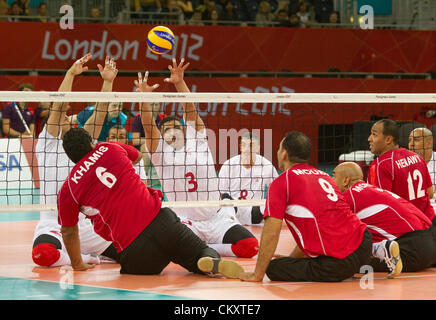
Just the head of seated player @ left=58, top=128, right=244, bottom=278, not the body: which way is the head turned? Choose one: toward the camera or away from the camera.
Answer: away from the camera

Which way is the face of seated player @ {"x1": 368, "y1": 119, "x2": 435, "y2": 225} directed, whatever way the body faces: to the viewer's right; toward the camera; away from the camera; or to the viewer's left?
to the viewer's left

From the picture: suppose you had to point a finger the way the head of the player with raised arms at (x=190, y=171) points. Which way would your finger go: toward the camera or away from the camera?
toward the camera

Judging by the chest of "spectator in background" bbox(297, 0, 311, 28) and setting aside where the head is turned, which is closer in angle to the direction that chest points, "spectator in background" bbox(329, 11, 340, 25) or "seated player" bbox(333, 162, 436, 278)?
the seated player

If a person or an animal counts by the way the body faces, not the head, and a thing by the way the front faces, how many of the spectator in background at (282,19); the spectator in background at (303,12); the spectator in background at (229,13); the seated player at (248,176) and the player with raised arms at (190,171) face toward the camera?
5

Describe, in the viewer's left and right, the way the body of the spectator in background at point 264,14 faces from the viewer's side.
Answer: facing the viewer

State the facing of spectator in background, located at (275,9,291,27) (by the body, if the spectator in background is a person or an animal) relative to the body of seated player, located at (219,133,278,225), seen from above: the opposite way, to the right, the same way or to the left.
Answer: the same way

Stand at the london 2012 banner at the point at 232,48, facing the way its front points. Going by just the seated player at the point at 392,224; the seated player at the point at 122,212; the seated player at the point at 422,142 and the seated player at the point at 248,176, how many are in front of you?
4

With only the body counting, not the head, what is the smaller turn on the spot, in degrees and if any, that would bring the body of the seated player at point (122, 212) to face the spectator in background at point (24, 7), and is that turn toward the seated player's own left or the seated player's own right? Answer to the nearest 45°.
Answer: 0° — they already face them

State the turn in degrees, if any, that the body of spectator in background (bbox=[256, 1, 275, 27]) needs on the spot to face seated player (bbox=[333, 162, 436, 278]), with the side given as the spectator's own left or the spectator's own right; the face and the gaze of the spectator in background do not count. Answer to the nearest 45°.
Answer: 0° — they already face them

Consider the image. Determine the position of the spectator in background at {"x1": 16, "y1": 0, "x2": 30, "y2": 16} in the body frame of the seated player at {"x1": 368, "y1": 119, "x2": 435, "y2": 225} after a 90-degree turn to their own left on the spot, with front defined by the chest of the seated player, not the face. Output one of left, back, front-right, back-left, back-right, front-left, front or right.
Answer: right

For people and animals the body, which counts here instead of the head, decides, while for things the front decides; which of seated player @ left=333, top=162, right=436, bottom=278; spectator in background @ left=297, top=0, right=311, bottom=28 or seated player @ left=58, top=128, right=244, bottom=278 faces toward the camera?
the spectator in background

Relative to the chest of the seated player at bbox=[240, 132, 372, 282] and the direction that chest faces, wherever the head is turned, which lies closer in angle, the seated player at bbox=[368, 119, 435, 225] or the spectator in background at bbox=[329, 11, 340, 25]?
the spectator in background

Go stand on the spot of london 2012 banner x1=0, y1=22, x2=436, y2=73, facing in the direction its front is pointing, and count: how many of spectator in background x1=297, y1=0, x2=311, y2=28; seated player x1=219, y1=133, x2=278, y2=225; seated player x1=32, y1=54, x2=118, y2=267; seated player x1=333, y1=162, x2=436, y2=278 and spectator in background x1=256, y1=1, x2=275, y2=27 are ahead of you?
3

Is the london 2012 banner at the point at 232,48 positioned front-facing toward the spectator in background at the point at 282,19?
no

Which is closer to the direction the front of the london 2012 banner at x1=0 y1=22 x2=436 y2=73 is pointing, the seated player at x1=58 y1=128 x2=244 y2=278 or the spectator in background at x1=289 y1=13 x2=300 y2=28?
the seated player

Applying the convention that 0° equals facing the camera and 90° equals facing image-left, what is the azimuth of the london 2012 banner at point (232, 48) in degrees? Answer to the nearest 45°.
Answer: approximately 0°

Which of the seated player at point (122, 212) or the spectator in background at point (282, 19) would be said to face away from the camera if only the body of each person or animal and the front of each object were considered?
the seated player

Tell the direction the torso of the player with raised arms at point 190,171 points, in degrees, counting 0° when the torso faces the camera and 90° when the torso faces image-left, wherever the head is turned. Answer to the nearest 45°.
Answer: approximately 0°

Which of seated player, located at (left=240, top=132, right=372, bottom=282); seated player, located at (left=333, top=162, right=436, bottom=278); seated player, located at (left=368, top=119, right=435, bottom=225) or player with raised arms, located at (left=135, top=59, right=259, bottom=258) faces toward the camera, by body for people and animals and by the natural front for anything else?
the player with raised arms

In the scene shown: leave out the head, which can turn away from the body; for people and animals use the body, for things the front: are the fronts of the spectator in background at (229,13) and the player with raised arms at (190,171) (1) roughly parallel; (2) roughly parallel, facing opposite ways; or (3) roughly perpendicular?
roughly parallel

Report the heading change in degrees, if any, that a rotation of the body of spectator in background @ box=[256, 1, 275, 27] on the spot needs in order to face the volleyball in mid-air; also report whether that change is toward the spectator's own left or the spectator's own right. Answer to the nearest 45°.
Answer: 0° — they already face it

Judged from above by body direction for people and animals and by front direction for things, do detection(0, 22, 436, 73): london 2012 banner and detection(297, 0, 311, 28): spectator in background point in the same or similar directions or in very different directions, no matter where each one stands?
same or similar directions
